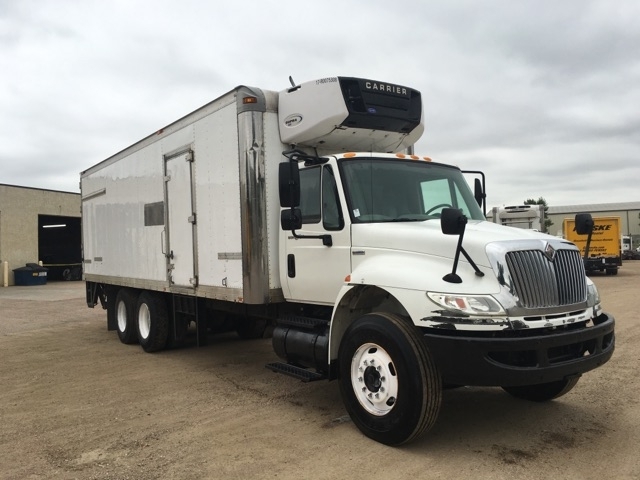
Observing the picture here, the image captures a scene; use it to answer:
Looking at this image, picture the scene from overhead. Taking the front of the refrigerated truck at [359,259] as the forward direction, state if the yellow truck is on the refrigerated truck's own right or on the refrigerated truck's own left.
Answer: on the refrigerated truck's own left

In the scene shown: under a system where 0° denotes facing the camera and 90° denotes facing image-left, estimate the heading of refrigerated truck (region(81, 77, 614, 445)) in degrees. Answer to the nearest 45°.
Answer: approximately 315°
